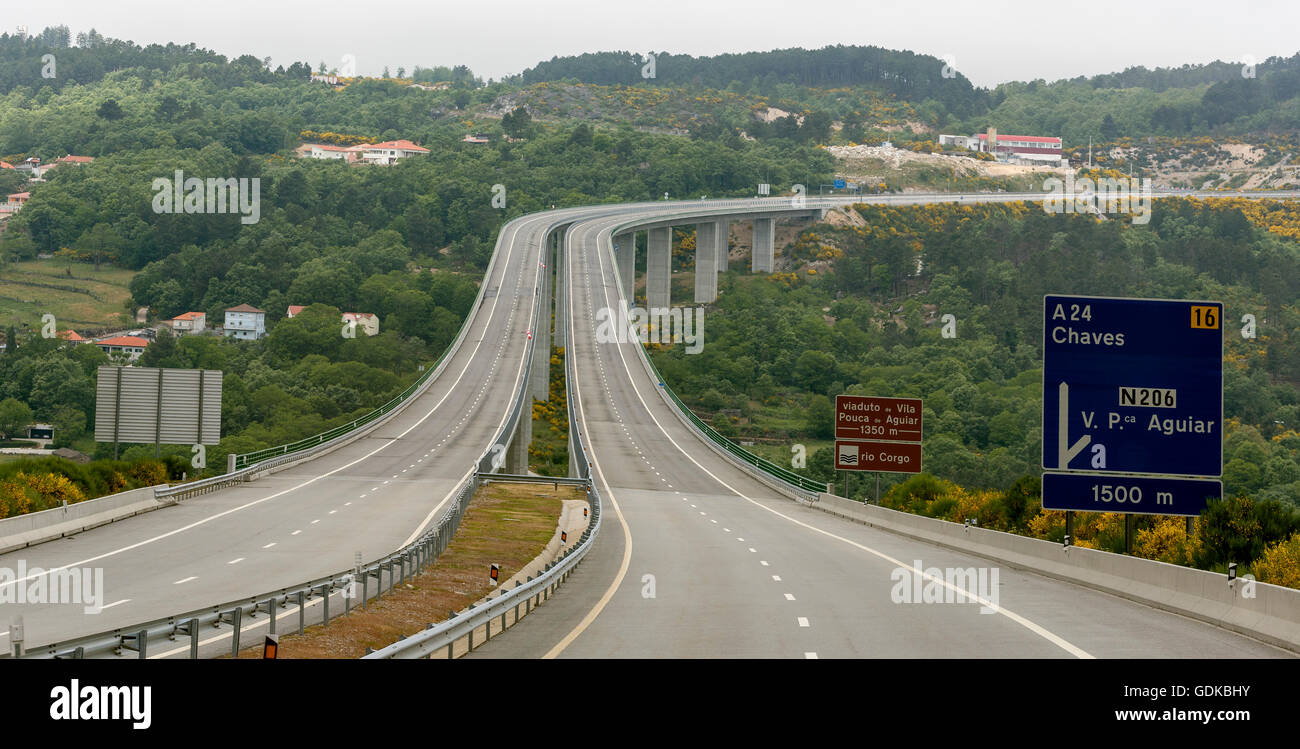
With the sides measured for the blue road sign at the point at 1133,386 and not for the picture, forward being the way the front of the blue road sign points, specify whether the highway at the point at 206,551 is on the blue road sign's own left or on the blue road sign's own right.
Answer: on the blue road sign's own right

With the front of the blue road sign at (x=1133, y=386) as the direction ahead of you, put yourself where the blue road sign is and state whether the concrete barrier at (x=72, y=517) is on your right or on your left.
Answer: on your right

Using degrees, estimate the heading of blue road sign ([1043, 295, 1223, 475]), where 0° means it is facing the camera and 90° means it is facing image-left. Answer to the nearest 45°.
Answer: approximately 0°

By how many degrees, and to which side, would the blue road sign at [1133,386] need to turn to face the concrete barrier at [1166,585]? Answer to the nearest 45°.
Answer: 0° — it already faces it

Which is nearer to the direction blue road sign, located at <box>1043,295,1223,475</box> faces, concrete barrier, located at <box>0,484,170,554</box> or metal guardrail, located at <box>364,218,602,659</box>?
the metal guardrail

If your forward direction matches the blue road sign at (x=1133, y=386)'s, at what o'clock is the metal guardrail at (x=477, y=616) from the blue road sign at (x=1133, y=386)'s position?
The metal guardrail is roughly at 1 o'clock from the blue road sign.

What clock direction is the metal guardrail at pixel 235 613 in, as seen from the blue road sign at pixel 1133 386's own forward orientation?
The metal guardrail is roughly at 1 o'clock from the blue road sign.
